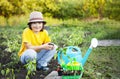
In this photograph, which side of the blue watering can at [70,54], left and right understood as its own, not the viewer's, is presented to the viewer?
right
